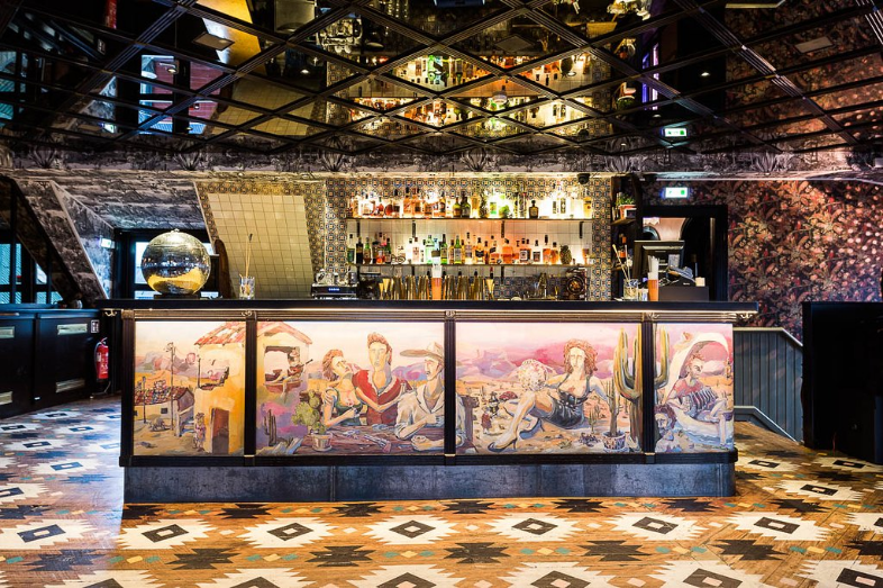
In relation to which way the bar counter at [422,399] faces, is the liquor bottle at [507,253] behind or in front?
behind

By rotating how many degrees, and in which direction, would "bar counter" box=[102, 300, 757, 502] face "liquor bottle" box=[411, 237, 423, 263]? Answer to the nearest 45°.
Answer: approximately 180°

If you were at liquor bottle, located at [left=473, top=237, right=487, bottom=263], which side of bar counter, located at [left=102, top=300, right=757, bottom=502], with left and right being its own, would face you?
back

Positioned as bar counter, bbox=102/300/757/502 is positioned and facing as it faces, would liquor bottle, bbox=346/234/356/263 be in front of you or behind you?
behind

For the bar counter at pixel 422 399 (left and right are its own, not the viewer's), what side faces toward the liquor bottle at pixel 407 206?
back

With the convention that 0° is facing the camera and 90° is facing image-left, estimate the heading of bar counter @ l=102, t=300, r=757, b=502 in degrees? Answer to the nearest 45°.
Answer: approximately 0°

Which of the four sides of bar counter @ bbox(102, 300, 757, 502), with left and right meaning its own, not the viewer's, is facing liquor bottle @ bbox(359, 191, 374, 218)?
back

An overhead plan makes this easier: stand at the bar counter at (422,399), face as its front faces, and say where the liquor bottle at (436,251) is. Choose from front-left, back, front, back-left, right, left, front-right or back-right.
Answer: back

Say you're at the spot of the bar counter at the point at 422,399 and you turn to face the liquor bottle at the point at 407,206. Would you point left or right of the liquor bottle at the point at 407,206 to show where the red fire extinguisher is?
left

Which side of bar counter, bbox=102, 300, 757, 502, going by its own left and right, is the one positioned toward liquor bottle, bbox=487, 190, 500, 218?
back
